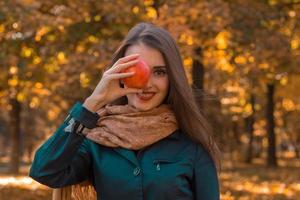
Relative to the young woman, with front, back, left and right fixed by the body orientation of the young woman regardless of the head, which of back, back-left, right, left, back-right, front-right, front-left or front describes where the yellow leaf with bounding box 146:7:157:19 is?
back

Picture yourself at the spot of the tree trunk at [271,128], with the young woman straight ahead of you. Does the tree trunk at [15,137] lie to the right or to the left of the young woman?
right

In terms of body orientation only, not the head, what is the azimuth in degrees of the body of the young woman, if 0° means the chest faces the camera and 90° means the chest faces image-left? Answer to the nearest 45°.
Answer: approximately 0°

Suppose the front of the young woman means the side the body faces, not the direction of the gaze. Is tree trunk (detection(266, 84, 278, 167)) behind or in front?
behind

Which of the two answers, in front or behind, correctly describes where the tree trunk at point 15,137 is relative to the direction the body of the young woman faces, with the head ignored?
behind
